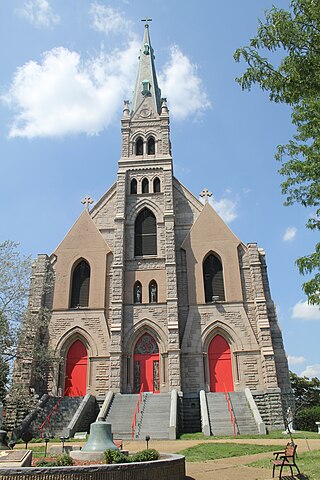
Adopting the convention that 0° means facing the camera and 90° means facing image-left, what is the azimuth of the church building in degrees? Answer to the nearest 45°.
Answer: approximately 0°

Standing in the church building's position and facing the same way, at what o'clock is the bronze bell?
The bronze bell is roughly at 12 o'clock from the church building.

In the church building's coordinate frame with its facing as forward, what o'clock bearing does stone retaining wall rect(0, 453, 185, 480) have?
The stone retaining wall is roughly at 12 o'clock from the church building.

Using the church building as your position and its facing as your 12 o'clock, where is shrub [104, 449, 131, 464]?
The shrub is roughly at 12 o'clock from the church building.

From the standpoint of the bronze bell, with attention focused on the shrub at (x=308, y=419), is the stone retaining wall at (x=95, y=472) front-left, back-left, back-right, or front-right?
back-right

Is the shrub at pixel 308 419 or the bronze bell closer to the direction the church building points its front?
the bronze bell

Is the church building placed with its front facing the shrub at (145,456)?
yes

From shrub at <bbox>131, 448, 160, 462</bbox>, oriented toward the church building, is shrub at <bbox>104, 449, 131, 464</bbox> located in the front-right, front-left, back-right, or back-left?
back-left

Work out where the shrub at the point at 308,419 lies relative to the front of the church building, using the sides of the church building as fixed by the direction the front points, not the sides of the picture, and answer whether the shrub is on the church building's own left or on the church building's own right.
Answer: on the church building's own left
